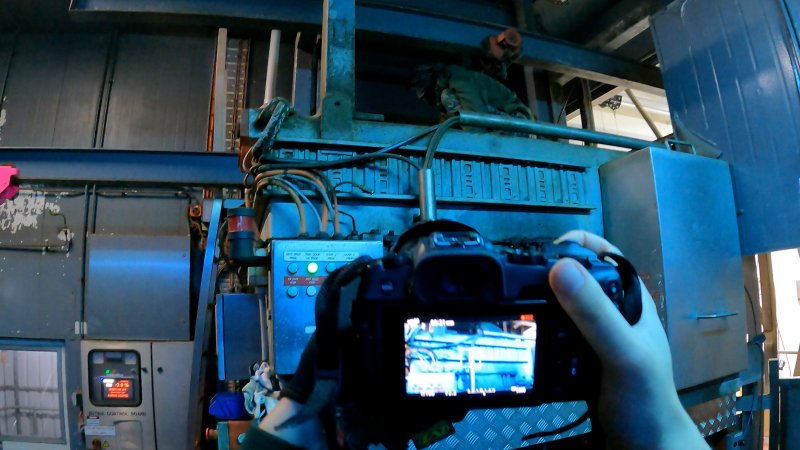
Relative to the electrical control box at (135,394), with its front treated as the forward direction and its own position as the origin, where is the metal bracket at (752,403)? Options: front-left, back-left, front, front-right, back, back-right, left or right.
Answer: front-left

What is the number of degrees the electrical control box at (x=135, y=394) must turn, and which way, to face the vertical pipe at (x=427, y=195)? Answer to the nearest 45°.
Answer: approximately 45° to its left

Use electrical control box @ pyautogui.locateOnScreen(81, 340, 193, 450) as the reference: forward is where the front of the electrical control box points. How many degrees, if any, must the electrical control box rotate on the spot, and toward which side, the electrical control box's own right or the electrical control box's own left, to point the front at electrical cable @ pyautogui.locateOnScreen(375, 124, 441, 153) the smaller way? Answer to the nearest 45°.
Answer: approximately 45° to the electrical control box's own left

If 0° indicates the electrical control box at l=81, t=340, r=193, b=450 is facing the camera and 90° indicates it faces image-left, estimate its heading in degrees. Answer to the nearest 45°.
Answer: approximately 0°
